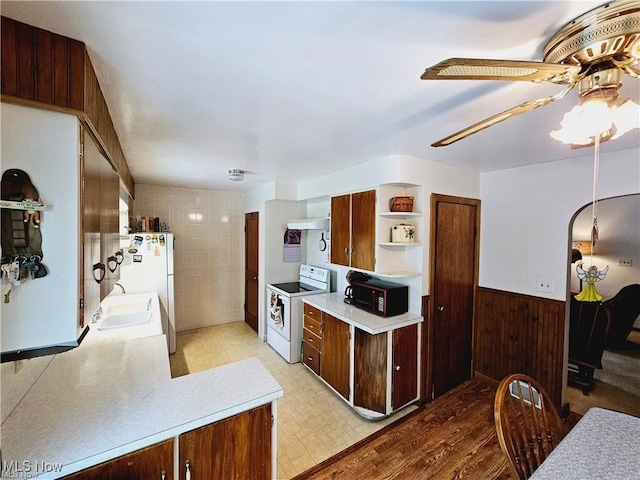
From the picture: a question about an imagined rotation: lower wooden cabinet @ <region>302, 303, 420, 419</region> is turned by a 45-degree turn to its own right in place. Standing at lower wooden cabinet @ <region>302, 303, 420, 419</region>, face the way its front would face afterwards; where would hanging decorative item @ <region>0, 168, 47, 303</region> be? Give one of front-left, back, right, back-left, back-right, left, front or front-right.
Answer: front-left

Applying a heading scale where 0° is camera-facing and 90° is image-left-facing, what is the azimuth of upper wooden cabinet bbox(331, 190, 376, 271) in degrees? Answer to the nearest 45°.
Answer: approximately 45°

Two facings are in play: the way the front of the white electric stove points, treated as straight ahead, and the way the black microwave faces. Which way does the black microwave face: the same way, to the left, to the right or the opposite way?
the same way

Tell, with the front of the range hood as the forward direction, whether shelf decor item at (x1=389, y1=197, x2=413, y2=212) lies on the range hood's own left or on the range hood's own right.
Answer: on the range hood's own left

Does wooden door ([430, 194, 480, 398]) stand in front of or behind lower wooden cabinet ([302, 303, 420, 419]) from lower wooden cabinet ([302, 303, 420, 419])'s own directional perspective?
behind

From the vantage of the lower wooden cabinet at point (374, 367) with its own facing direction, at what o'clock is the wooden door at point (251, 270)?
The wooden door is roughly at 3 o'clock from the lower wooden cabinet.

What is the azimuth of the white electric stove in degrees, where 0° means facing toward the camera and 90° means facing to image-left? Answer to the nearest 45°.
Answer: approximately 45°

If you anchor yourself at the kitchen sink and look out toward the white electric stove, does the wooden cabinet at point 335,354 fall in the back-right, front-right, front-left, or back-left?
front-right

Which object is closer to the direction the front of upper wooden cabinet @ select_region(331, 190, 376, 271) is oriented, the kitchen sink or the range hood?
the kitchen sink

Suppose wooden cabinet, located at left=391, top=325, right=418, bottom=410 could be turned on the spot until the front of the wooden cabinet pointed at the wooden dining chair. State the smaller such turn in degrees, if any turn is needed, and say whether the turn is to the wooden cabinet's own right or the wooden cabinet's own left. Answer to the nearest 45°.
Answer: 0° — it already faces it
